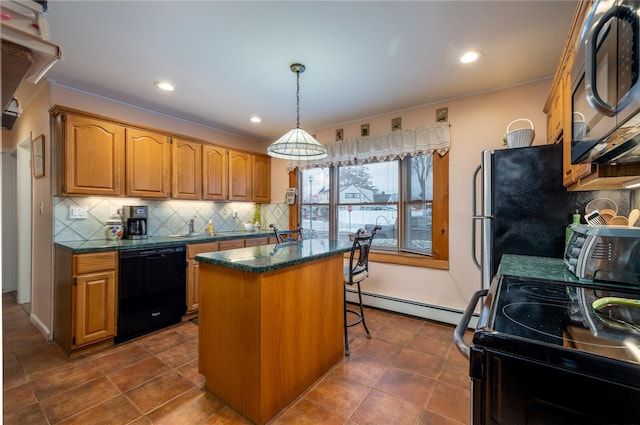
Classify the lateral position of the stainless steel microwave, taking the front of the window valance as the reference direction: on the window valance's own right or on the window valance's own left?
on the window valance's own left

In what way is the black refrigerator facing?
to the viewer's left

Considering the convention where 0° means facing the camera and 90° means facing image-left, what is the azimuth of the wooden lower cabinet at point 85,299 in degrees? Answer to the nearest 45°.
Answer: approximately 315°

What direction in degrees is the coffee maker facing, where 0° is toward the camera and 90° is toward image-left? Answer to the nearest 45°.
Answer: approximately 315°

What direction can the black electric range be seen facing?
to the viewer's left

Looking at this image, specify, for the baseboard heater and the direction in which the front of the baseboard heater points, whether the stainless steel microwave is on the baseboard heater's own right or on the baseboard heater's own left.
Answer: on the baseboard heater's own left

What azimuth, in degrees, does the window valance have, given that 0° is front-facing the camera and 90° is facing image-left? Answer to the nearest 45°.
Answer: approximately 45°

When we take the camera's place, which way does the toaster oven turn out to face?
facing to the left of the viewer
